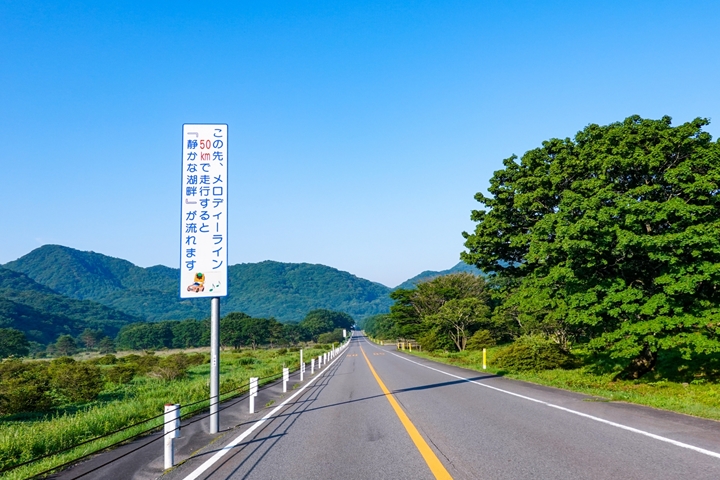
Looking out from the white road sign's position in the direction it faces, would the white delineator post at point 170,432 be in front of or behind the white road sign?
in front

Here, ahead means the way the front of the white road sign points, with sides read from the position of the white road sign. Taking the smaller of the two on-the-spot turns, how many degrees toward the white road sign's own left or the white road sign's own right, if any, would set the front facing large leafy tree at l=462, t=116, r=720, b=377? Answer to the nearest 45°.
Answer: approximately 90° to the white road sign's own left

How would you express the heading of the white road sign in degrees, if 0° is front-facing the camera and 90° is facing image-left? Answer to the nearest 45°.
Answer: approximately 0°

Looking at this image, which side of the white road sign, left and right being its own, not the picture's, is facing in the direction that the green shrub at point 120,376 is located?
back

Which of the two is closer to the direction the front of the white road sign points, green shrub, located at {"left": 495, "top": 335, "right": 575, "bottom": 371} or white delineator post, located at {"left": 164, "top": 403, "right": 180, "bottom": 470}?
the white delineator post
